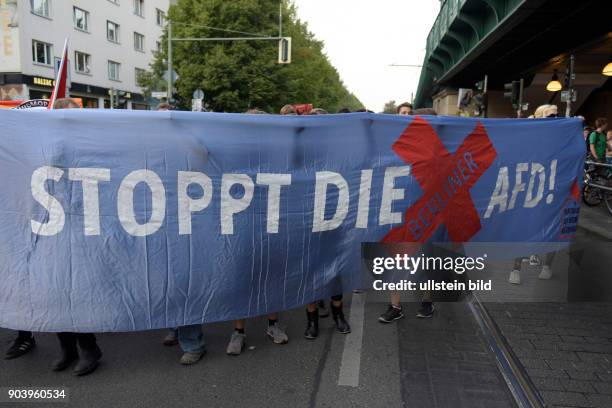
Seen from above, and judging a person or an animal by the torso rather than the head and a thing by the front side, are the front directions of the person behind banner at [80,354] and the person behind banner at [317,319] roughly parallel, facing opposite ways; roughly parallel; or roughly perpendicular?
roughly parallel

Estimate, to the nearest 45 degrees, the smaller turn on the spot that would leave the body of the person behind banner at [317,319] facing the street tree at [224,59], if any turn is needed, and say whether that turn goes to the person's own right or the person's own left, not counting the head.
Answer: approximately 180°

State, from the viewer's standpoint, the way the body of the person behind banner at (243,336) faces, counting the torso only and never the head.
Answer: toward the camera

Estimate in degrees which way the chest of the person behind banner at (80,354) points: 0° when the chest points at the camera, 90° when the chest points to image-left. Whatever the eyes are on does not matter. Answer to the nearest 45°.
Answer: approximately 45°

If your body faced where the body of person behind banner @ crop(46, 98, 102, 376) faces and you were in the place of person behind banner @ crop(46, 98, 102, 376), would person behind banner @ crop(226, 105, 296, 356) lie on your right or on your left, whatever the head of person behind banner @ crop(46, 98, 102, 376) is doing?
on your left

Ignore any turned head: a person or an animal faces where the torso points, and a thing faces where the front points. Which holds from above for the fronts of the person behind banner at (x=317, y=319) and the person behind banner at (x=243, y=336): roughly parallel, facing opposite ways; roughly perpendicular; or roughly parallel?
roughly parallel

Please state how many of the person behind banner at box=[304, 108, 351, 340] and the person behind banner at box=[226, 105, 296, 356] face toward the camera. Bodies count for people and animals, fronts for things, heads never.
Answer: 2

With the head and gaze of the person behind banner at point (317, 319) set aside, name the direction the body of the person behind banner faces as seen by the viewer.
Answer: toward the camera

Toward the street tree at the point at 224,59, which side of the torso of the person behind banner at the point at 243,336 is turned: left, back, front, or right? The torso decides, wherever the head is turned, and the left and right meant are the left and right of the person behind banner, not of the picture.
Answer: back

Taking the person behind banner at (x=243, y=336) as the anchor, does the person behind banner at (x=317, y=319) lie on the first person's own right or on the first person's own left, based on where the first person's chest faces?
on the first person's own left

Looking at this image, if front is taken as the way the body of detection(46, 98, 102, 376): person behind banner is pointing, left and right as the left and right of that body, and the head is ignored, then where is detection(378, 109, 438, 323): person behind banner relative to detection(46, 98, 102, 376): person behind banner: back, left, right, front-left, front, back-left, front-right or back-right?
back-left

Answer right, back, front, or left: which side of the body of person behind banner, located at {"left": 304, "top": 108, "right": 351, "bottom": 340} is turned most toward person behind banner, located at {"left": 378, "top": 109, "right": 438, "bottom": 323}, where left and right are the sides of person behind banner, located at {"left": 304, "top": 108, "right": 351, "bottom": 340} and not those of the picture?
left

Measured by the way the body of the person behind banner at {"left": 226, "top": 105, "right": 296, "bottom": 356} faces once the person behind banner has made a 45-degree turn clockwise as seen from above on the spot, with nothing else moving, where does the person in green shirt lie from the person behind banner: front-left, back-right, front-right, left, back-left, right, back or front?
back

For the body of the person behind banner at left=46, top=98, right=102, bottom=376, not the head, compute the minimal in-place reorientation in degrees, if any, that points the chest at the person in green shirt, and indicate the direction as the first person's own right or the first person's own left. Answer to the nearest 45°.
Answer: approximately 135° to the first person's own left
